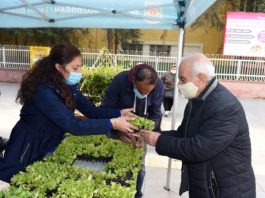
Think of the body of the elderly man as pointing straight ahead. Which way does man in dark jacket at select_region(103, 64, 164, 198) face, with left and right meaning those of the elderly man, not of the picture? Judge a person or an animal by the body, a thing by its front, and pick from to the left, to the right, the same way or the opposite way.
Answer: to the left

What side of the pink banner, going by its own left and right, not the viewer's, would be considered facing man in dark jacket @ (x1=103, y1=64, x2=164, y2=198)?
front

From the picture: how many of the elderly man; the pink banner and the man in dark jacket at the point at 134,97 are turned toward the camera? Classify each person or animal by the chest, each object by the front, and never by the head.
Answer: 2

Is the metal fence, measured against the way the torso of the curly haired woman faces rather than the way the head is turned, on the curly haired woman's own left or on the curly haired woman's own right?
on the curly haired woman's own left

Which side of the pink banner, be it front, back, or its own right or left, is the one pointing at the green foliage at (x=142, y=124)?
front

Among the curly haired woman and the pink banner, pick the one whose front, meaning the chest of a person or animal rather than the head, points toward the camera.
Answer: the pink banner

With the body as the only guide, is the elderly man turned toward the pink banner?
no

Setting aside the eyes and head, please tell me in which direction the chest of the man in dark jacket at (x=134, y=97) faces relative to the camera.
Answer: toward the camera

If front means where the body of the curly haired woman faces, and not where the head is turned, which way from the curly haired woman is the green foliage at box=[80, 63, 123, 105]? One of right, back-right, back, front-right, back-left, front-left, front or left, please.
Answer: left

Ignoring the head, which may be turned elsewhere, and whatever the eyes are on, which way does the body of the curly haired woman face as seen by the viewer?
to the viewer's right

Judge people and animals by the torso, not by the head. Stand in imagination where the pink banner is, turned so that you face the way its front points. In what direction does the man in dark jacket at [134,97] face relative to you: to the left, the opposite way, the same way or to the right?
the same way

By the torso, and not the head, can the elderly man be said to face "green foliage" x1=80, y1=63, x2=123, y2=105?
no

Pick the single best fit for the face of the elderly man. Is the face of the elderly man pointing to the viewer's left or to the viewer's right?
to the viewer's left

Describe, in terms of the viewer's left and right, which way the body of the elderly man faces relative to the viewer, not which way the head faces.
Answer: facing to the left of the viewer

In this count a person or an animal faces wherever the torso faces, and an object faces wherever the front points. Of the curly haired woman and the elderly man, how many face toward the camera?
0

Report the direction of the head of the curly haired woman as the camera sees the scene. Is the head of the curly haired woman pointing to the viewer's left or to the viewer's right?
to the viewer's right

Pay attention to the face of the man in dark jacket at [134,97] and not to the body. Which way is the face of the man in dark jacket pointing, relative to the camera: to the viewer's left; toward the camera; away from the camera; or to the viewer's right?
toward the camera

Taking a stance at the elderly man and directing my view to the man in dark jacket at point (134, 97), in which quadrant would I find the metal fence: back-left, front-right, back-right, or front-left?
front-right
